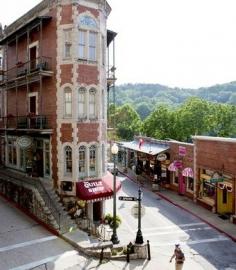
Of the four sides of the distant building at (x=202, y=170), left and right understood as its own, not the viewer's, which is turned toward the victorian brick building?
front

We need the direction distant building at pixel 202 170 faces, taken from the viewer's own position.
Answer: facing the viewer and to the left of the viewer
